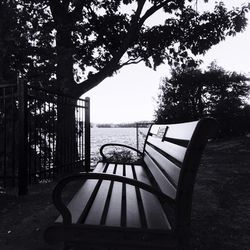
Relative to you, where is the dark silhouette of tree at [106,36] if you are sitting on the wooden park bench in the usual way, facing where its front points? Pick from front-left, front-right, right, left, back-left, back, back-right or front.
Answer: right

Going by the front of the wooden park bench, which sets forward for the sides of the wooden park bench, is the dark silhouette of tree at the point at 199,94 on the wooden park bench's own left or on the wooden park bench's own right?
on the wooden park bench's own right

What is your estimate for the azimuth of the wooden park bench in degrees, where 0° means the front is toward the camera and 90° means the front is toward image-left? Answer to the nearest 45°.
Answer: approximately 90°

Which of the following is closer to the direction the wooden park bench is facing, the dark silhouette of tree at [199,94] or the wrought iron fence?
the wrought iron fence

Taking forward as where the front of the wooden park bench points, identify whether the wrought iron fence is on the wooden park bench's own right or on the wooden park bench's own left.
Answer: on the wooden park bench's own right
